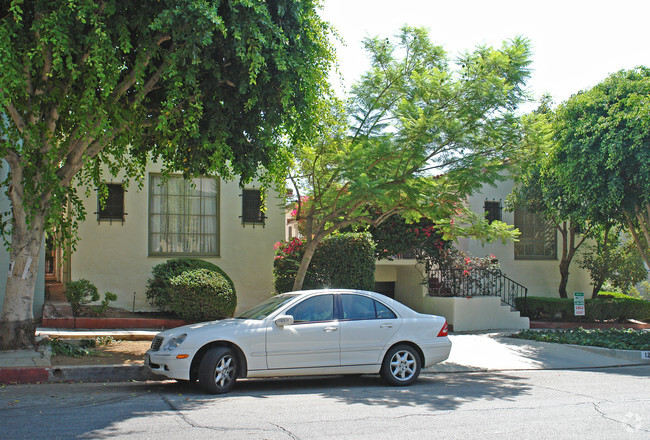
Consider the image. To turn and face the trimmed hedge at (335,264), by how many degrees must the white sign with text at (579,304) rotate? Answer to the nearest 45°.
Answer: approximately 90° to its right

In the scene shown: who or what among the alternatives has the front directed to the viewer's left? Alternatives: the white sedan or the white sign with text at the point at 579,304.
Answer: the white sedan

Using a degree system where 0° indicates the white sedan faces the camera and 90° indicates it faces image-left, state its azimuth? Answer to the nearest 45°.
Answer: approximately 90°

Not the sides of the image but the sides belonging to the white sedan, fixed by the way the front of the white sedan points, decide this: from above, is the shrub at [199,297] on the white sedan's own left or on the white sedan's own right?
on the white sedan's own right

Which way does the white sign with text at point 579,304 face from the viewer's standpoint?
toward the camera

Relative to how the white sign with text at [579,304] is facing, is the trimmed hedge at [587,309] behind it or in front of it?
behind

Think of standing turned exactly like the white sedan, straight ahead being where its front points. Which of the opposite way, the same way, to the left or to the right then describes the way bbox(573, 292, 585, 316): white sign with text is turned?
to the left

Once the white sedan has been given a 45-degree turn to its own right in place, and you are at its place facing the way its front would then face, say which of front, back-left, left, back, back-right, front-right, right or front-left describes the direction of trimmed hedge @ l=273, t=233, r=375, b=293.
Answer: front-right

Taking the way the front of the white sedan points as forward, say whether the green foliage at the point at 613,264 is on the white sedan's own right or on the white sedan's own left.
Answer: on the white sedan's own right
